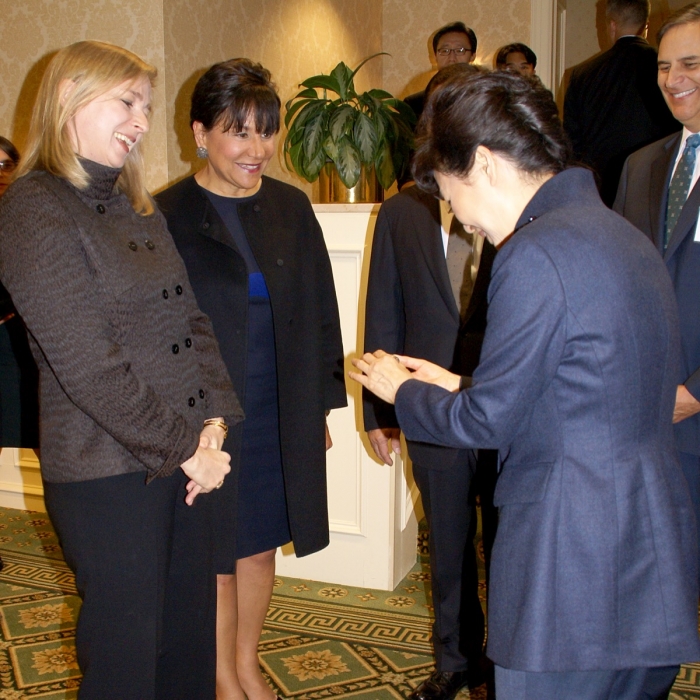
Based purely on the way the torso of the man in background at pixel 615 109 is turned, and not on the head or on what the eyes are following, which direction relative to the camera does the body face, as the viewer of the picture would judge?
away from the camera

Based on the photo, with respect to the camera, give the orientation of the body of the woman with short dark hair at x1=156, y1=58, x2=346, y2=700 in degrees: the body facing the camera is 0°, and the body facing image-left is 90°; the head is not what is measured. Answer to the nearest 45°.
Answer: approximately 315°

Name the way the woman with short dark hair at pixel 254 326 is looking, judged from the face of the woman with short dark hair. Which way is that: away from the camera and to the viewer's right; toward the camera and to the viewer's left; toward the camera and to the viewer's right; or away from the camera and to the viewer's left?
toward the camera and to the viewer's right

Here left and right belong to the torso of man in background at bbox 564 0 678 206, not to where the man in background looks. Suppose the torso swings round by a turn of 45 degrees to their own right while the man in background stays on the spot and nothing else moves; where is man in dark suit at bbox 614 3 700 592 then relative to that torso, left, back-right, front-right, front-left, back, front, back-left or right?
back-right

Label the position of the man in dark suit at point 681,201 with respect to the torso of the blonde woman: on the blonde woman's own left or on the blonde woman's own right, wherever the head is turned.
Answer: on the blonde woman's own left

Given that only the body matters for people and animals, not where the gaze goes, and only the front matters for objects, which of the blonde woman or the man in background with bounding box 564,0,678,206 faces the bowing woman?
the blonde woman

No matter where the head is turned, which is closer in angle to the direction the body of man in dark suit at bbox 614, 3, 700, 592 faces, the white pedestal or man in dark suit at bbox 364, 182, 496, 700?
the man in dark suit

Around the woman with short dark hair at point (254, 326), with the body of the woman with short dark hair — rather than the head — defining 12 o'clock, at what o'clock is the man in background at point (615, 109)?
The man in background is roughly at 9 o'clock from the woman with short dark hair.

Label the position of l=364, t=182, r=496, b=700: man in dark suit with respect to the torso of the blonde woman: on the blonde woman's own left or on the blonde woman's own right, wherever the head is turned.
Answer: on the blonde woman's own left

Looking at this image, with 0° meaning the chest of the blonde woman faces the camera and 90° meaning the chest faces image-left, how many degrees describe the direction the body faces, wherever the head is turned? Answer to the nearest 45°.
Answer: approximately 315°

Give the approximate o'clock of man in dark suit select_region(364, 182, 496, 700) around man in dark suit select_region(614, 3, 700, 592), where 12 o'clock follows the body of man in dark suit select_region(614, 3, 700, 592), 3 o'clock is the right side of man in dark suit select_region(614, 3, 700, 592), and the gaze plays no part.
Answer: man in dark suit select_region(364, 182, 496, 700) is roughly at 1 o'clock from man in dark suit select_region(614, 3, 700, 592).
